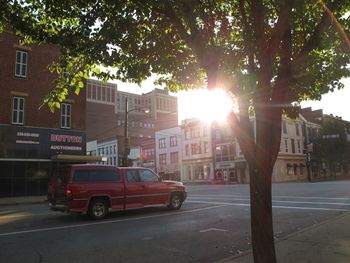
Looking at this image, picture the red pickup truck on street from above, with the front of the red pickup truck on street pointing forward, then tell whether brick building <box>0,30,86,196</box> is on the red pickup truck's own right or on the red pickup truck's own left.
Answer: on the red pickup truck's own left

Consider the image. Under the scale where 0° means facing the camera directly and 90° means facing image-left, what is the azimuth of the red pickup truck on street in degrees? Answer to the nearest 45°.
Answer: approximately 225°

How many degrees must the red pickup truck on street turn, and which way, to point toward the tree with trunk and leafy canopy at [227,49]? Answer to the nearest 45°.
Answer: approximately 135° to its right
